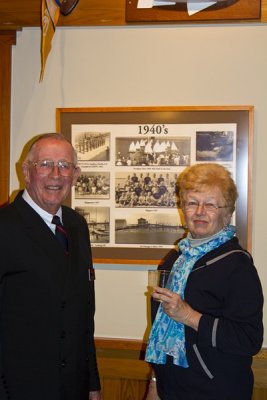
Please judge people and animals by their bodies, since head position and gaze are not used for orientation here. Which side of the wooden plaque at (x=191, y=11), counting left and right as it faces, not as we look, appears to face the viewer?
front

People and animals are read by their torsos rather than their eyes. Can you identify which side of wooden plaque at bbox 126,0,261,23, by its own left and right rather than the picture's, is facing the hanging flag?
right

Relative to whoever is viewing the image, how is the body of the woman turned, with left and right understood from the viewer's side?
facing the viewer and to the left of the viewer

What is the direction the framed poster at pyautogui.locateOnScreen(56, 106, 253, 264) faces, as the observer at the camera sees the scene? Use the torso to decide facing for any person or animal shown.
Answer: facing the viewer

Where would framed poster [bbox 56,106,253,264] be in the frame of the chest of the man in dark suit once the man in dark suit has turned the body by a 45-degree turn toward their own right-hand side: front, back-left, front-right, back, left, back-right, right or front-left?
back-left

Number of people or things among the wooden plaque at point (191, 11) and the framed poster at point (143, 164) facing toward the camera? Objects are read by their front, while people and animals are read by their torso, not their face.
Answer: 2

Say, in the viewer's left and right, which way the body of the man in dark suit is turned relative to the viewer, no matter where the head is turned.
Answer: facing the viewer and to the right of the viewer

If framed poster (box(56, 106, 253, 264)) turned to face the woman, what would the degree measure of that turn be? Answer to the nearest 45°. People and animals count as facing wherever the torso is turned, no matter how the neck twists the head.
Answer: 0° — it already faces them
